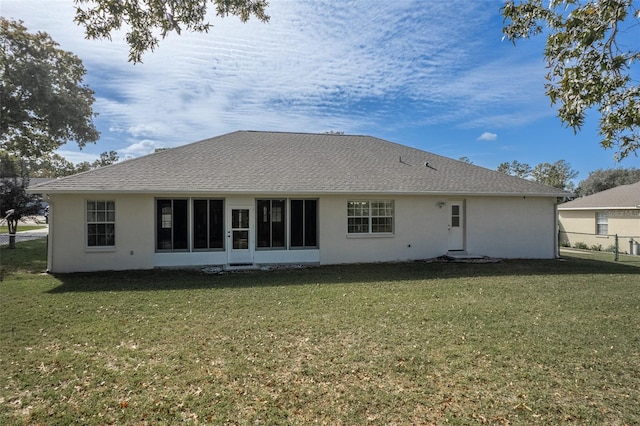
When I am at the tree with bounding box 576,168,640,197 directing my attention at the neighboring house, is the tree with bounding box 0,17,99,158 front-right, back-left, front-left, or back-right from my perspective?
front-right

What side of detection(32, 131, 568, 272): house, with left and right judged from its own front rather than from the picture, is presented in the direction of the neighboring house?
right

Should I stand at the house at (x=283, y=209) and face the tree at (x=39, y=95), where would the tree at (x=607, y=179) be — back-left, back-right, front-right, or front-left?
back-right

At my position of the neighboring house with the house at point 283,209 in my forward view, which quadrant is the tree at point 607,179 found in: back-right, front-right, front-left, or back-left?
back-right

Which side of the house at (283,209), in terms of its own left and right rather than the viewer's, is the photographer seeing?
back

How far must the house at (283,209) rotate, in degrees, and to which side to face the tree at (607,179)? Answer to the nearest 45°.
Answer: approximately 45° to its right

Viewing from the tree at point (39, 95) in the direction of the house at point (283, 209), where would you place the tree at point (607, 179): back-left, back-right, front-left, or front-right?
front-left

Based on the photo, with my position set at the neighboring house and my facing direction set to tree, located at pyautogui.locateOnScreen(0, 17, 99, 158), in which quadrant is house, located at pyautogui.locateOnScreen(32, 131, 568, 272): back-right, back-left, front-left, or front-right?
front-left
